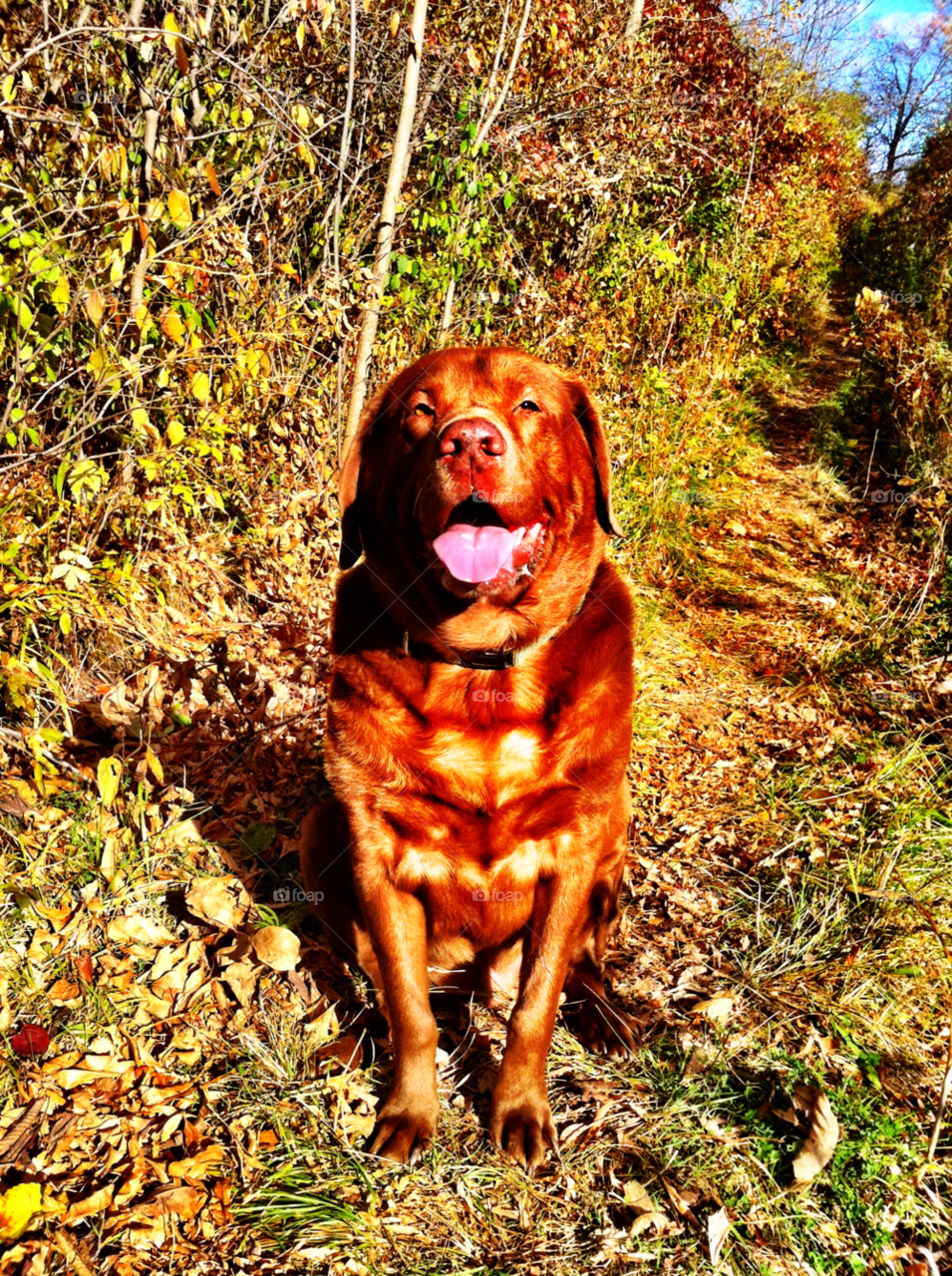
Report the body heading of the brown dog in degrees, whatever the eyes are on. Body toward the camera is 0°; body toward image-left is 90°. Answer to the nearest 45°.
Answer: approximately 0°

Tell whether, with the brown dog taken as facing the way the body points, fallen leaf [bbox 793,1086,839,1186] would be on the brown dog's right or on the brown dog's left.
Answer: on the brown dog's left

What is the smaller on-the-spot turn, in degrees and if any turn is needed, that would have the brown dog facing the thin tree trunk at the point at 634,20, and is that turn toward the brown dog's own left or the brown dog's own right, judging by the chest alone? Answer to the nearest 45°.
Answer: approximately 180°

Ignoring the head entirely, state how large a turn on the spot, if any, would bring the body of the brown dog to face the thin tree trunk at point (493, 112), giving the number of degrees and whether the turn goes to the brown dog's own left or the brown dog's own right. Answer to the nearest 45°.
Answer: approximately 180°

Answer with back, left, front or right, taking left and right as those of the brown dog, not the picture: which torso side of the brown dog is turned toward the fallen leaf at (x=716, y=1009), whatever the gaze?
left

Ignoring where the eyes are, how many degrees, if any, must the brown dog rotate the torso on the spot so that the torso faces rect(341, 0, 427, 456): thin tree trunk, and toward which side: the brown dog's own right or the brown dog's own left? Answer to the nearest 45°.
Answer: approximately 180°
